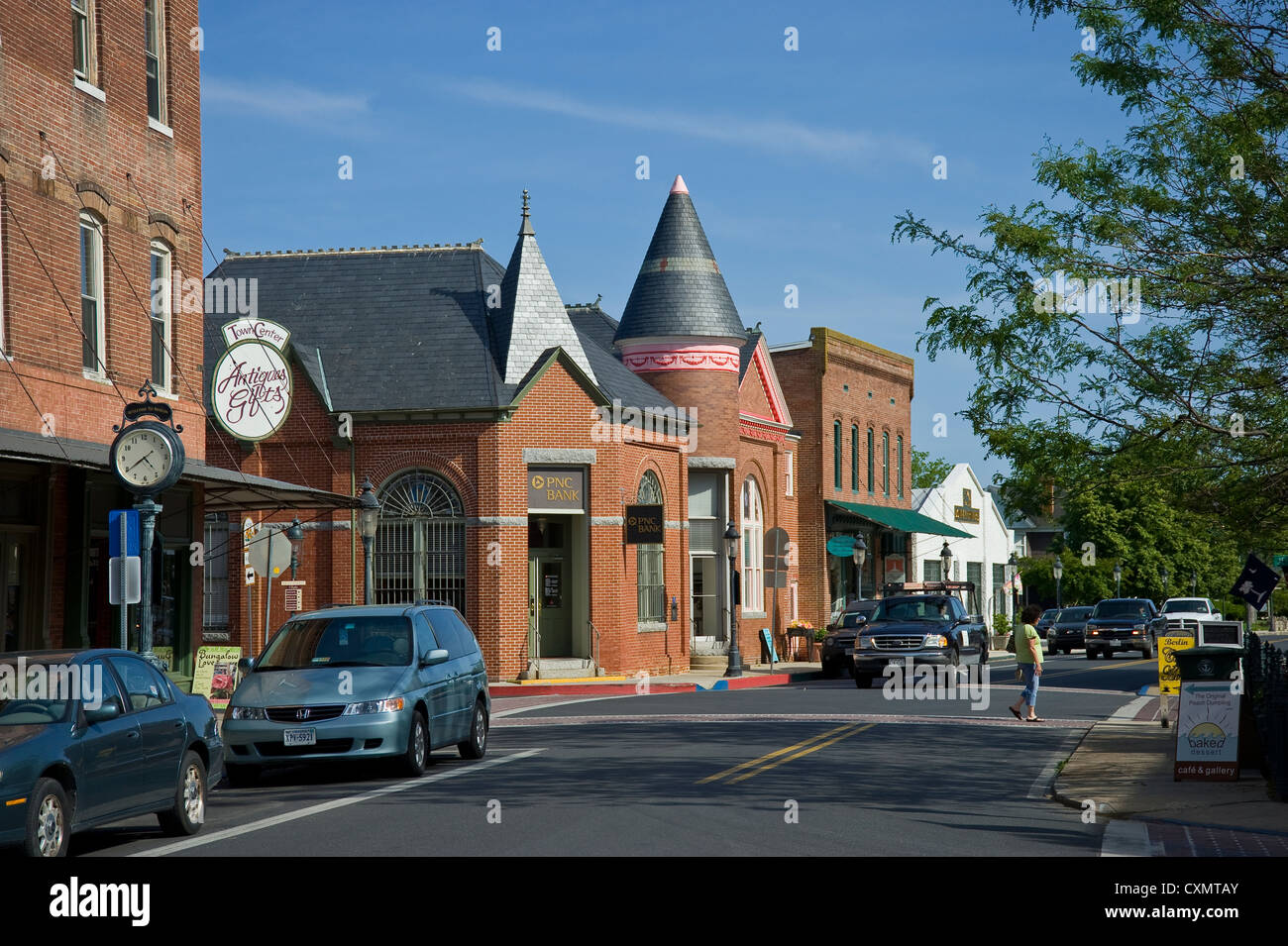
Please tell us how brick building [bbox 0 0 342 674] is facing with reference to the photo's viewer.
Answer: facing the viewer and to the right of the viewer

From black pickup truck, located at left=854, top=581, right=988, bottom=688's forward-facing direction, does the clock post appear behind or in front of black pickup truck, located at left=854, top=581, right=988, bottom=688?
in front

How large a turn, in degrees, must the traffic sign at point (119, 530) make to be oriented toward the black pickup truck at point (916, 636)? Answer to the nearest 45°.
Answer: approximately 135° to its left

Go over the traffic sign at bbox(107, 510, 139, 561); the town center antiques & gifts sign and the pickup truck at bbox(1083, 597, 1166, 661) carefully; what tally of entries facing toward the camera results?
3

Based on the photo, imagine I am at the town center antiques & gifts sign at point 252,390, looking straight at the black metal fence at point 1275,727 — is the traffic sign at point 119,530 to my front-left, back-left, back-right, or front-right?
front-right

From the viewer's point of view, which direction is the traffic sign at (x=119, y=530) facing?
toward the camera

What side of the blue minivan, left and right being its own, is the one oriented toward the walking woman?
back

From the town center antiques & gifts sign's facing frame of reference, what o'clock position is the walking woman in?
The walking woman is roughly at 10 o'clock from the town center antiques & gifts sign.

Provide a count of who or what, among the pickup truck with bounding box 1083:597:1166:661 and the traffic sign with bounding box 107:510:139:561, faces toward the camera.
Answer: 2

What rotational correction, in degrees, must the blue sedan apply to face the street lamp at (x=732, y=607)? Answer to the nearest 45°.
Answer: approximately 180°

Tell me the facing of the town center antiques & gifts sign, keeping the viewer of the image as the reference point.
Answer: facing the viewer

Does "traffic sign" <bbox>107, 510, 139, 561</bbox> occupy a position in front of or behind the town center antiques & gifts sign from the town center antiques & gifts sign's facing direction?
in front

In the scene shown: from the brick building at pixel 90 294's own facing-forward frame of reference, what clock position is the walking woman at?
The walking woman is roughly at 11 o'clock from the brick building.

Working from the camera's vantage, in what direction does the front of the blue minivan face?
facing the viewer and to the left of the viewer

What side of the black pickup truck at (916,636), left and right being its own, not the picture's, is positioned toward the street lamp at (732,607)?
right
